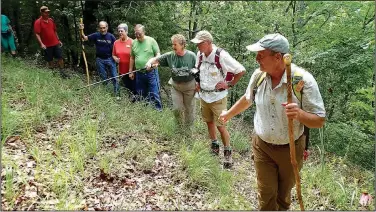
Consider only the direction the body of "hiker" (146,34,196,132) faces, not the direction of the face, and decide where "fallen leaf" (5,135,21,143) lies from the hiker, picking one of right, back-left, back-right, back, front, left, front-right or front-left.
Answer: front-right

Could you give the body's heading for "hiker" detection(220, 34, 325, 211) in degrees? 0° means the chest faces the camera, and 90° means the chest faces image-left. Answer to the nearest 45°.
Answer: approximately 45°

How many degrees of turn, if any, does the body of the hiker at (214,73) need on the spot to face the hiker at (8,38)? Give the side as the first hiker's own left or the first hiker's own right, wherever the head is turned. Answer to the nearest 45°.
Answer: approximately 90° to the first hiker's own right

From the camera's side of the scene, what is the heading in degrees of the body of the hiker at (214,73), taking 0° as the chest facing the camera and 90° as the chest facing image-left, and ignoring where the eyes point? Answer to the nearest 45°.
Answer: approximately 45°

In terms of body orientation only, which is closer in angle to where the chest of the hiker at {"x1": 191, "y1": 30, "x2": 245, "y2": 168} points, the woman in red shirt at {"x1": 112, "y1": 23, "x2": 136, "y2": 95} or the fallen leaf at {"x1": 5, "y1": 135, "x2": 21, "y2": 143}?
the fallen leaf

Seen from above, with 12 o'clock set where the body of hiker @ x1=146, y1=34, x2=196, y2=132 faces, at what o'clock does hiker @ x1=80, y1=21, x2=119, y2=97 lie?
hiker @ x1=80, y1=21, x2=119, y2=97 is roughly at 5 o'clock from hiker @ x1=146, y1=34, x2=196, y2=132.

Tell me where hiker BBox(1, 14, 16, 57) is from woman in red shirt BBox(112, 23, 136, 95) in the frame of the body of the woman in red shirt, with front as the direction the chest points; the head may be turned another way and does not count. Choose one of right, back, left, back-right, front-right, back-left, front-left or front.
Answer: right

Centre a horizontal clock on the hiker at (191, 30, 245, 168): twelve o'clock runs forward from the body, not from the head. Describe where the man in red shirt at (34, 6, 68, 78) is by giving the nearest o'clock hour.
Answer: The man in red shirt is roughly at 3 o'clock from the hiker.

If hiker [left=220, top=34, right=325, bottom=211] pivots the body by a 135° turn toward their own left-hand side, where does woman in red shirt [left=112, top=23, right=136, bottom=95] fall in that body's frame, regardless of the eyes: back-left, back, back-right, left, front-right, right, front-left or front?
back-left

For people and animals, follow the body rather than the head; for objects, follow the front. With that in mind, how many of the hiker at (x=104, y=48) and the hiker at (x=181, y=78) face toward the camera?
2
